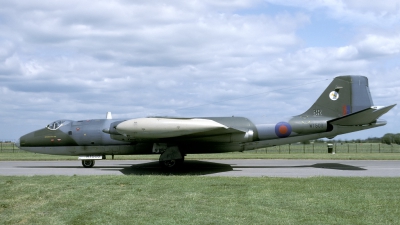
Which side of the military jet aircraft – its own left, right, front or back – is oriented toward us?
left
